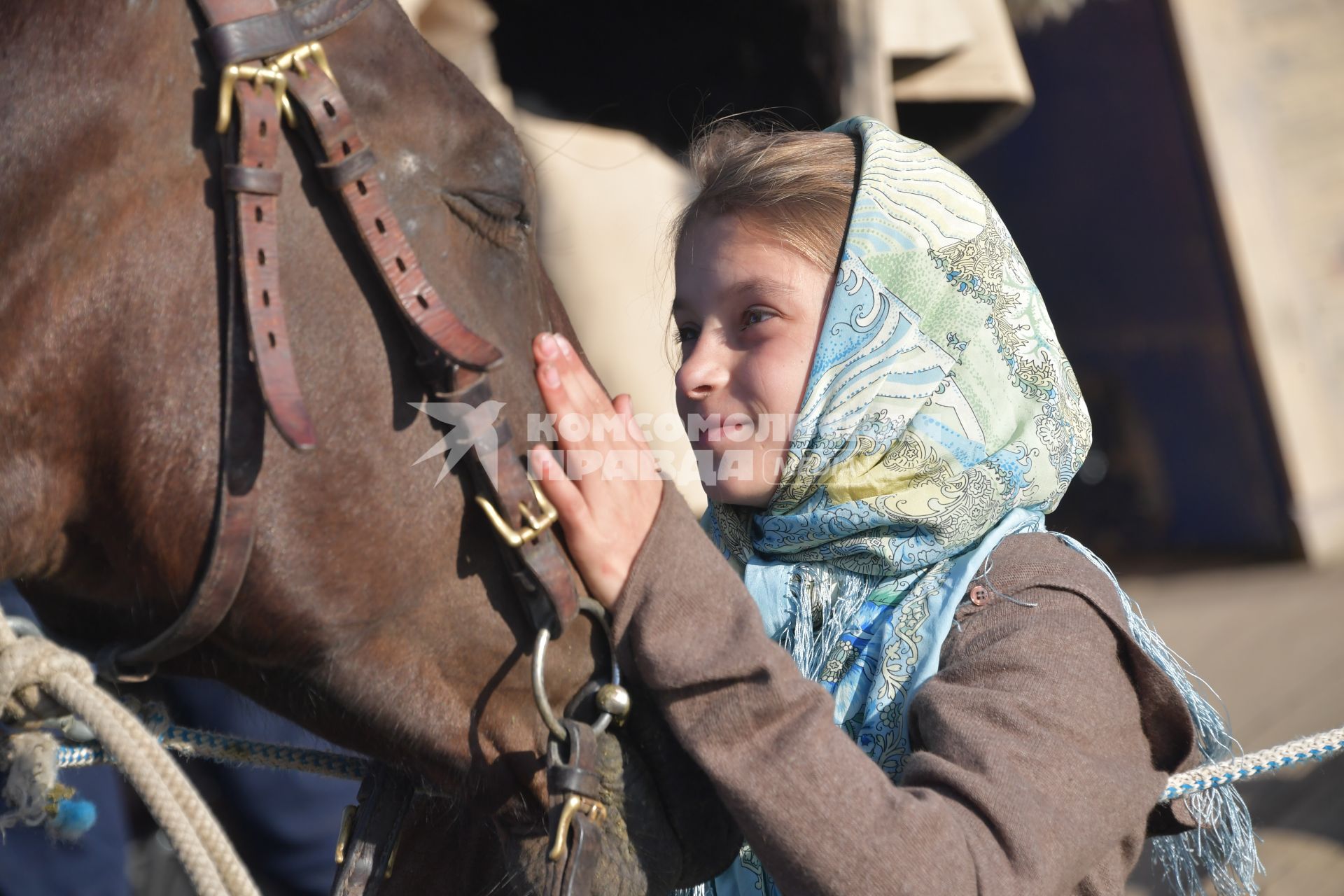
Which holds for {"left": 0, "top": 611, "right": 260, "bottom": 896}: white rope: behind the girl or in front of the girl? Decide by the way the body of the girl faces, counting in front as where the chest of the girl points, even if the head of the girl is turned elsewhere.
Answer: in front

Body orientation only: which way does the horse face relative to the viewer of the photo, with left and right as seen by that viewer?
facing to the right of the viewer

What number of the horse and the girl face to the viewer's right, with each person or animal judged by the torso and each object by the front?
1

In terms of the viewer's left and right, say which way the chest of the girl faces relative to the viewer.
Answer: facing the viewer and to the left of the viewer

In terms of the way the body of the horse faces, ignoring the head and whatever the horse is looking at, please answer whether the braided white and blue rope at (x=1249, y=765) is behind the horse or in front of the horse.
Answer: in front

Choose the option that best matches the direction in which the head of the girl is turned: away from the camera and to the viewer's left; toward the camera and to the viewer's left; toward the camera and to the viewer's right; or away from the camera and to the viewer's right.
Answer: toward the camera and to the viewer's left

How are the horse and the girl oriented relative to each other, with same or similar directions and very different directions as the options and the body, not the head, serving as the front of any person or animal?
very different directions
